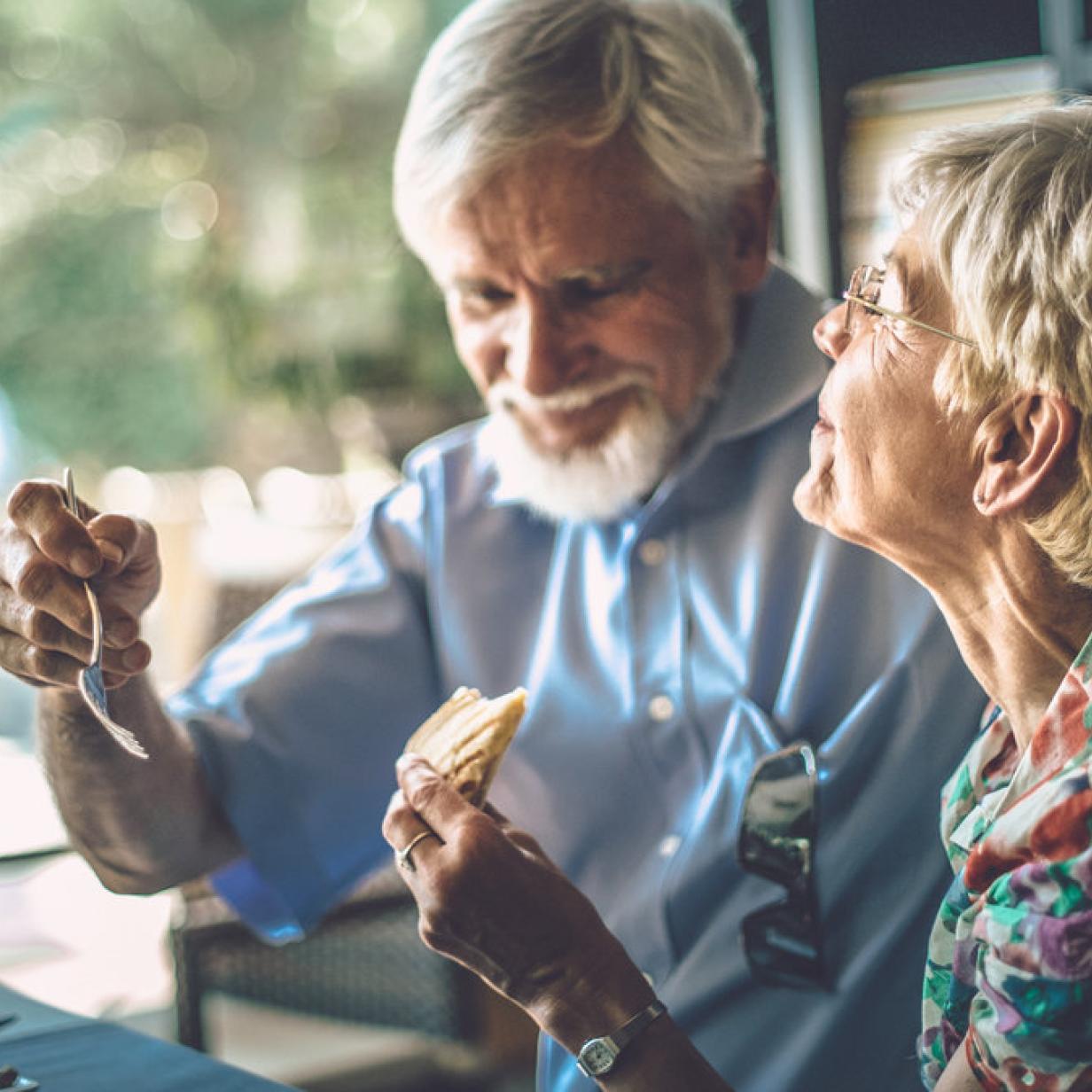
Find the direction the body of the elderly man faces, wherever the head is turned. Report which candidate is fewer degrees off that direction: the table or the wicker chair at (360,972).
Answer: the table

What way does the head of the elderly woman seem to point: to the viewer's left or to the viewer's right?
to the viewer's left

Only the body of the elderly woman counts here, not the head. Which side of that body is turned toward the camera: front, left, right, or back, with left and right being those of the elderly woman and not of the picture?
left

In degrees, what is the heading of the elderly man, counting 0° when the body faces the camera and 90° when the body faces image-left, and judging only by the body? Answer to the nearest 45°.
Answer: approximately 45°

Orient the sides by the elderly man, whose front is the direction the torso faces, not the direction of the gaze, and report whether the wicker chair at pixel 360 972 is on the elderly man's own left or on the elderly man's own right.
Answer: on the elderly man's own right

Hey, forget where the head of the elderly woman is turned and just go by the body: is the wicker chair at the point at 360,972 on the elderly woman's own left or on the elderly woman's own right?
on the elderly woman's own right
